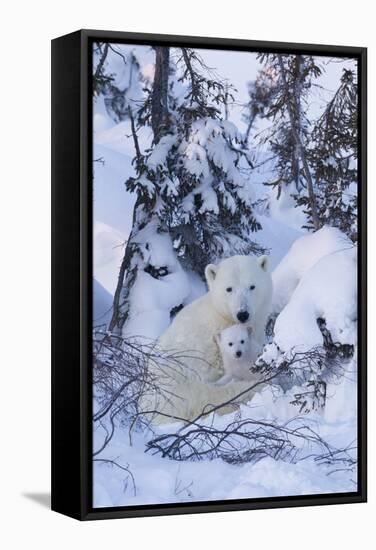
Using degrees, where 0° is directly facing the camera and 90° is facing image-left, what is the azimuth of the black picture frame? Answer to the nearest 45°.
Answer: approximately 315°
